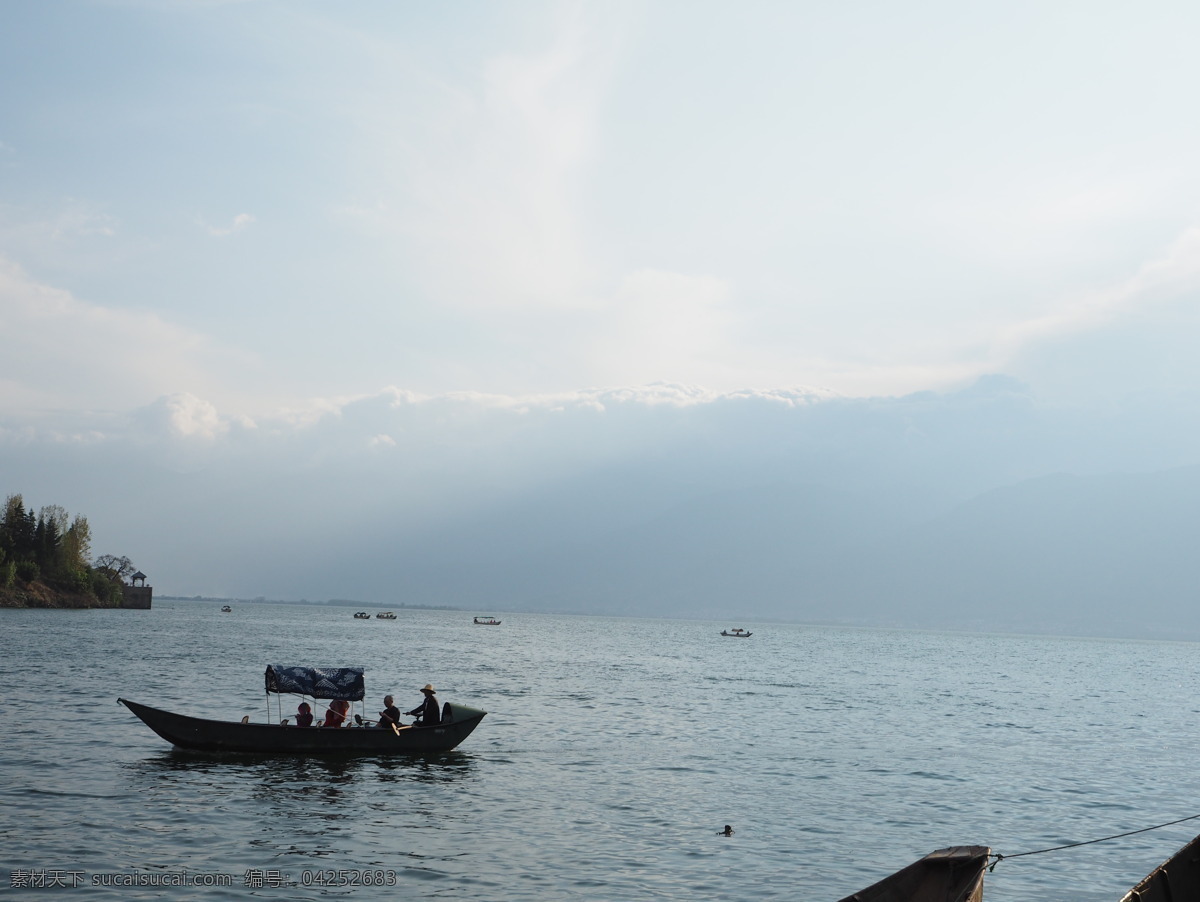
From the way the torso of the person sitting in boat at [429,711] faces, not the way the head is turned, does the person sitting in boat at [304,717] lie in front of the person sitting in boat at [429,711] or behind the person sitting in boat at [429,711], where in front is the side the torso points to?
in front

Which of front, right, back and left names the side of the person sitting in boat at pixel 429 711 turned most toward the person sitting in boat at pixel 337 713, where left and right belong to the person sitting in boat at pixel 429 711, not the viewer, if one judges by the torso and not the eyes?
front

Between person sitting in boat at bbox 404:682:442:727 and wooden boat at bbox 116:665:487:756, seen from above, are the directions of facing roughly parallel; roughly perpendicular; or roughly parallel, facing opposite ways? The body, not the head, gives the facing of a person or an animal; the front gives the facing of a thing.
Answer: roughly parallel

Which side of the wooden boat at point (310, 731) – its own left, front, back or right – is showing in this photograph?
left

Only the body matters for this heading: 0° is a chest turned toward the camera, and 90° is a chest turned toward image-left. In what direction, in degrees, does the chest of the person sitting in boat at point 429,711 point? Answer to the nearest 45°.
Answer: approximately 90°

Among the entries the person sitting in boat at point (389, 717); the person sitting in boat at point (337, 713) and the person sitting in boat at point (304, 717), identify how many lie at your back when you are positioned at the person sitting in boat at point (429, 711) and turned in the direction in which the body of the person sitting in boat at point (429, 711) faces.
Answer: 0
